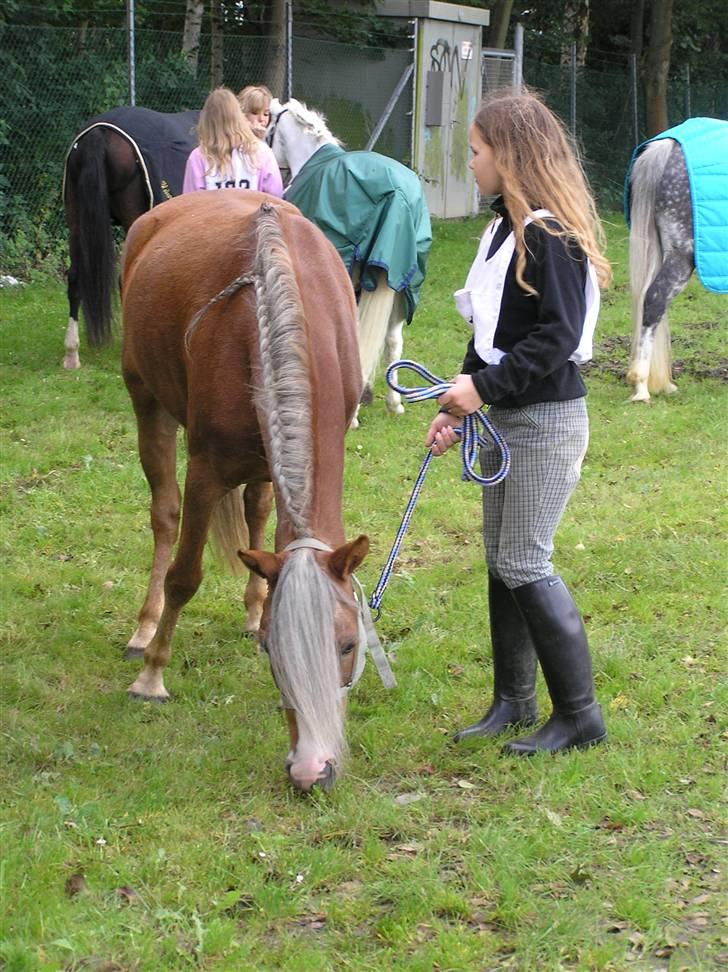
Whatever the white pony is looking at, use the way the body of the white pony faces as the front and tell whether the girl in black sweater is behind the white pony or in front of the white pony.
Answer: behind

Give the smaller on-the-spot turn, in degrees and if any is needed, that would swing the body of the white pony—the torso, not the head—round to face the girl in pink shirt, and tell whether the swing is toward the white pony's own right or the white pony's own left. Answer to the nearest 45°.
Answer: approximately 90° to the white pony's own left

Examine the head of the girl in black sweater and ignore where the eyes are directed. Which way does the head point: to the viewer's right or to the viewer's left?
to the viewer's left

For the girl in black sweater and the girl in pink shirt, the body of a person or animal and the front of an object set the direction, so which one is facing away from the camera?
the girl in pink shirt

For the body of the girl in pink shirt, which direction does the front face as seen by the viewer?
away from the camera

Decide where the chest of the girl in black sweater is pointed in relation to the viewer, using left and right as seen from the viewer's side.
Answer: facing to the left of the viewer

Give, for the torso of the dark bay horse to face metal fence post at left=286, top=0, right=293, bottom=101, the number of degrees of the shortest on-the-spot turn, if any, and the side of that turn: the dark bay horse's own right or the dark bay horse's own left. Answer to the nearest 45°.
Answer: approximately 45° to the dark bay horse's own left

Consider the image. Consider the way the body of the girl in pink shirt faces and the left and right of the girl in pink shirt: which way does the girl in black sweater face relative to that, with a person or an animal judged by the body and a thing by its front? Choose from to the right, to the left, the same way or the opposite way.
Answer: to the left

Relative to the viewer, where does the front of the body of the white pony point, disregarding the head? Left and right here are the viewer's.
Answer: facing away from the viewer and to the left of the viewer

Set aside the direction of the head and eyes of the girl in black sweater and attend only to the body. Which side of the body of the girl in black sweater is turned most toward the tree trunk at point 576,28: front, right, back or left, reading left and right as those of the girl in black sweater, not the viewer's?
right

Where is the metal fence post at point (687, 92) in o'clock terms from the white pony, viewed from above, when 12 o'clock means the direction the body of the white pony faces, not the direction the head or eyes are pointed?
The metal fence post is roughly at 2 o'clock from the white pony.

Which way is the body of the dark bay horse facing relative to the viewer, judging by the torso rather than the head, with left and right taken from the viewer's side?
facing away from the viewer and to the right of the viewer
